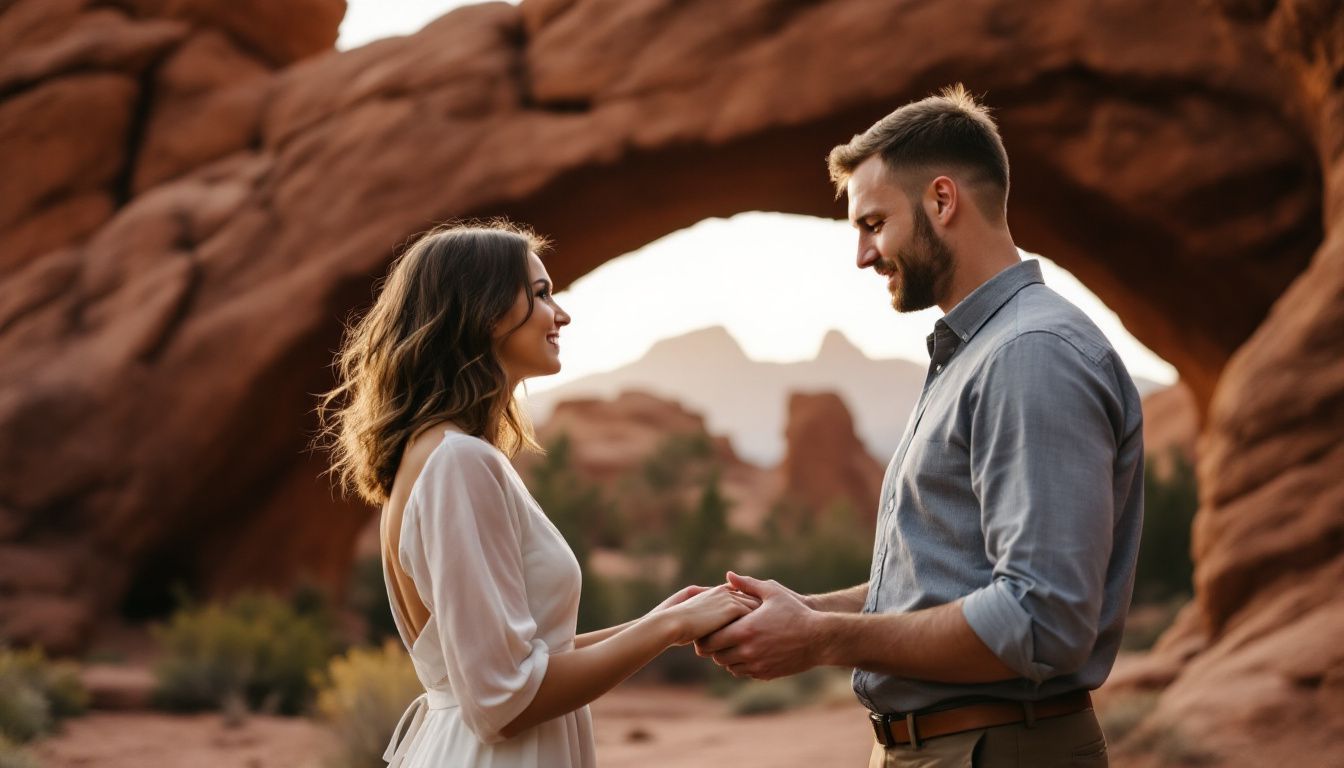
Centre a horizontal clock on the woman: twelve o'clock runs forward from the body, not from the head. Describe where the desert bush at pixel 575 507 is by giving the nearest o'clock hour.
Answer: The desert bush is roughly at 9 o'clock from the woman.

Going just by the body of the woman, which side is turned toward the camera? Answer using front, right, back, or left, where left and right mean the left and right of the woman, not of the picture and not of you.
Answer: right

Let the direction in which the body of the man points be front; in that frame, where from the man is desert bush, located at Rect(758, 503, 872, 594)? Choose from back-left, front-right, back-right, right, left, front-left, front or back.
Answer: right

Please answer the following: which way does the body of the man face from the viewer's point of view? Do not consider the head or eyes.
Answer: to the viewer's left

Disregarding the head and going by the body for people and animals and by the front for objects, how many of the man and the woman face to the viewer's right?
1

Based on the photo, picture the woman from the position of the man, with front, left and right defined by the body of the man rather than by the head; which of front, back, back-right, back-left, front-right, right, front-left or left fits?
front

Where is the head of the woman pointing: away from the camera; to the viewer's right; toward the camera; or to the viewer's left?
to the viewer's right

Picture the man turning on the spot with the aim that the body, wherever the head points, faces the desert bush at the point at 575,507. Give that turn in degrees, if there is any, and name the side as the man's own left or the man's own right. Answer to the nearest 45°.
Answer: approximately 90° to the man's own right

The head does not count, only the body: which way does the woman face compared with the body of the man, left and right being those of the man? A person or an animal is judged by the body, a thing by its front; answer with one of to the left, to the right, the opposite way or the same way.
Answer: the opposite way

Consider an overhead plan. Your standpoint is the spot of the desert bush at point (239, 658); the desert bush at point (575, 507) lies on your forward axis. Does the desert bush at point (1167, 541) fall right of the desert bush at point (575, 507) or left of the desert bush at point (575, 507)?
right

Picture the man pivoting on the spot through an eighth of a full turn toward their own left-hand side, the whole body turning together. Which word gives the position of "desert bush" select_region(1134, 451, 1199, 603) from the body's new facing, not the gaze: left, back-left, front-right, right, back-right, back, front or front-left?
back-right
